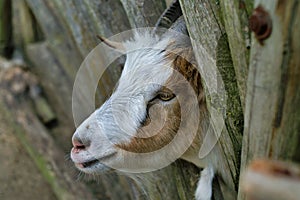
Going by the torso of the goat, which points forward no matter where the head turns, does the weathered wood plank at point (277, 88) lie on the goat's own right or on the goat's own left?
on the goat's own left

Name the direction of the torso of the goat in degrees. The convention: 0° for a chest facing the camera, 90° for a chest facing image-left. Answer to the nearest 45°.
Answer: approximately 45°
